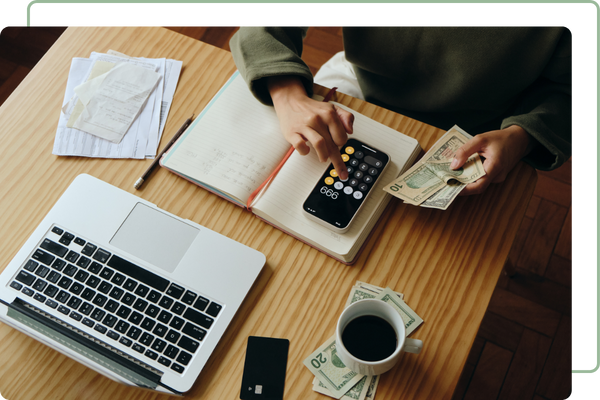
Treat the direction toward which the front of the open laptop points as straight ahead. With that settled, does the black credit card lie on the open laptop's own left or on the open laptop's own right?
on the open laptop's own right

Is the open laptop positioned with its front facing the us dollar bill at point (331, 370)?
no

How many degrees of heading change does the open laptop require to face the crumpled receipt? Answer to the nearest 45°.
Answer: approximately 90° to its left

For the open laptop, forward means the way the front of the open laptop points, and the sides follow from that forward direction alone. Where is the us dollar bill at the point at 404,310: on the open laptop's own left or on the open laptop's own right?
on the open laptop's own right

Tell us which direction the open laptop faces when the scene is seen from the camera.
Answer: facing away from the viewer and to the right of the viewer

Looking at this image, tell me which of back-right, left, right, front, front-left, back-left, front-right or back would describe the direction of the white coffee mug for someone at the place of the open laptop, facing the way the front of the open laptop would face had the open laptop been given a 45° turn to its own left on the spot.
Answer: back-right

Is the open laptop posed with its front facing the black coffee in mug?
no
